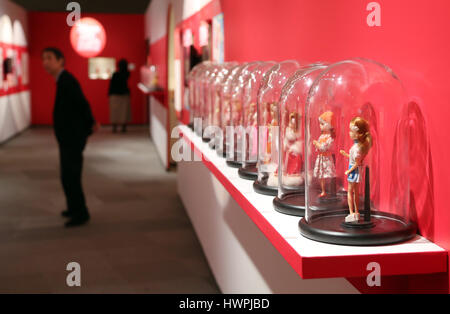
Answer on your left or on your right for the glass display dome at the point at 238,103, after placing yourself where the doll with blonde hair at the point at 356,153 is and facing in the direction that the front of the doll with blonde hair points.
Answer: on your right

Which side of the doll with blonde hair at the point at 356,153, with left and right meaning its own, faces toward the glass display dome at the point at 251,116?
right

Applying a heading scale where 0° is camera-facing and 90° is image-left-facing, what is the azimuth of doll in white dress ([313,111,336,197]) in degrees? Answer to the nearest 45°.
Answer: approximately 90°

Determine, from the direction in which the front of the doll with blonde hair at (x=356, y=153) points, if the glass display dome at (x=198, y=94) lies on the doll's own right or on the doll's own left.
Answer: on the doll's own right

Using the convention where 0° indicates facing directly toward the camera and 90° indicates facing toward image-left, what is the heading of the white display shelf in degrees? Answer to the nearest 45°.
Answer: approximately 90°
